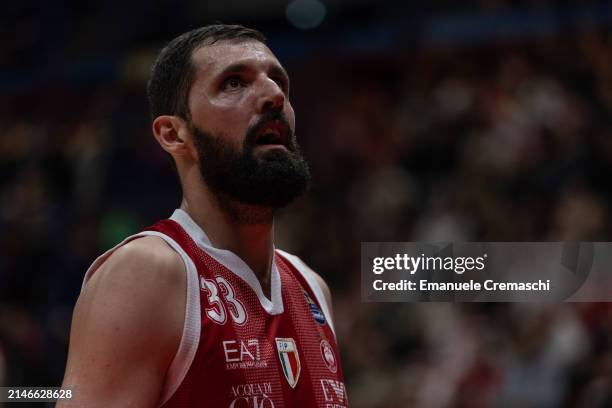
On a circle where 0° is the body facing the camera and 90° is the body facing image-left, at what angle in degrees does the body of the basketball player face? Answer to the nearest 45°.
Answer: approximately 315°
